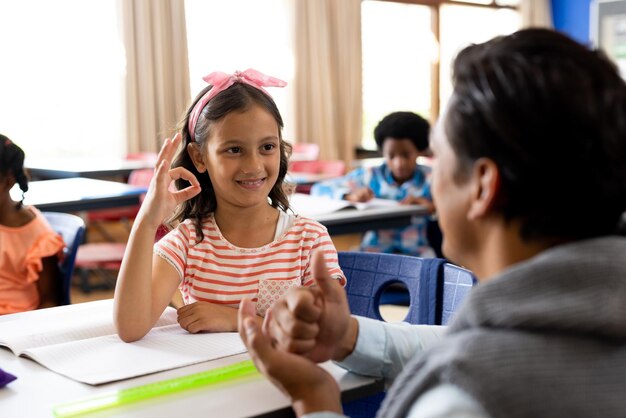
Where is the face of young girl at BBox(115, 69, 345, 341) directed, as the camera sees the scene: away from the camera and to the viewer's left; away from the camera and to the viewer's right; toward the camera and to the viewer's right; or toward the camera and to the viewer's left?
toward the camera and to the viewer's right

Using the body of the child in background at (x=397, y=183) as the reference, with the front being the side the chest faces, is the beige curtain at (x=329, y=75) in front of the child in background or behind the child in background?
behind

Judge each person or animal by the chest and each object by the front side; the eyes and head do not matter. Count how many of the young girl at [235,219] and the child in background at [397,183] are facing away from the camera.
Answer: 0

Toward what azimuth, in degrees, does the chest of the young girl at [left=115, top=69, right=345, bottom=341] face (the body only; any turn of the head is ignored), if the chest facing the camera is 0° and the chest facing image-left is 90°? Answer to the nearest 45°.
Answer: approximately 315°

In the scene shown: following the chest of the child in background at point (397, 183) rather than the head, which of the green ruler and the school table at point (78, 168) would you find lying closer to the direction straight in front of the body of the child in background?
the green ruler

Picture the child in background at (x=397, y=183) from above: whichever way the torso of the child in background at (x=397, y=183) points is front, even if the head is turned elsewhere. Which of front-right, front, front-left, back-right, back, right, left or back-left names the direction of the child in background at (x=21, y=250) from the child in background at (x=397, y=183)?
front-right

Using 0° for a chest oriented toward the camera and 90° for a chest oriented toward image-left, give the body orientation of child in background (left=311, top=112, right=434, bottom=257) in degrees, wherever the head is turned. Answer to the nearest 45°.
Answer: approximately 0°

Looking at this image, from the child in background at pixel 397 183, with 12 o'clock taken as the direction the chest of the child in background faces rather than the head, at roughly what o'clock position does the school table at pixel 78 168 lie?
The school table is roughly at 4 o'clock from the child in background.

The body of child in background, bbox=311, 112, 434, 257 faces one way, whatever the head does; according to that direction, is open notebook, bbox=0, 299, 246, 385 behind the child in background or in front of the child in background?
in front

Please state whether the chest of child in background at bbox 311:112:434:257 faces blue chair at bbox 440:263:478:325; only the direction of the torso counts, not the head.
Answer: yes

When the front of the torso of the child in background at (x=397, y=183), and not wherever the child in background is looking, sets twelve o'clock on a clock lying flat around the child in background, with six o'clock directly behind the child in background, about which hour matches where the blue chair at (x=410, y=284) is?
The blue chair is roughly at 12 o'clock from the child in background.
